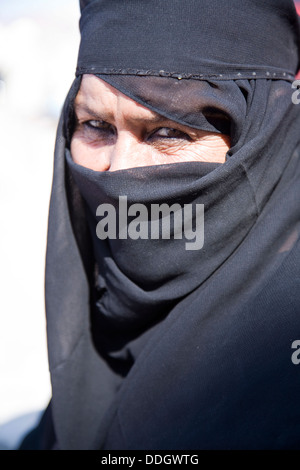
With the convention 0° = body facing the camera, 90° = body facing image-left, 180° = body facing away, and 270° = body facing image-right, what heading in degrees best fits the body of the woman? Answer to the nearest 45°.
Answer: approximately 45°
